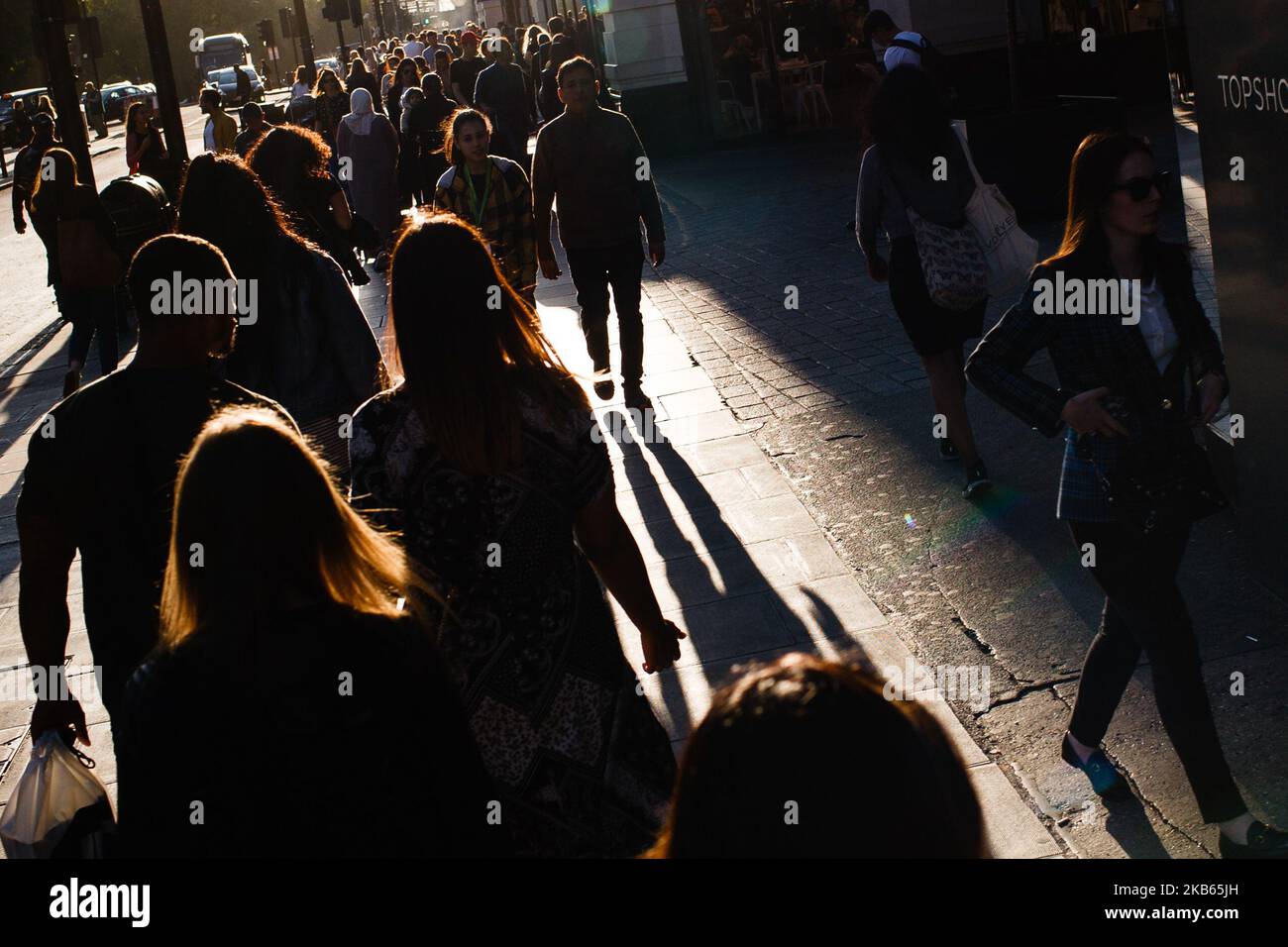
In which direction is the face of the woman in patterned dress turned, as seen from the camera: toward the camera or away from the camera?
away from the camera

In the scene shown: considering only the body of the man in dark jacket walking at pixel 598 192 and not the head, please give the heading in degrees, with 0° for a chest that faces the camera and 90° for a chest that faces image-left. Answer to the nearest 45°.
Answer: approximately 0°

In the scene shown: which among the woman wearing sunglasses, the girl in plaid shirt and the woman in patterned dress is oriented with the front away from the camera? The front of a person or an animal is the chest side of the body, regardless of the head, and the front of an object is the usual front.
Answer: the woman in patterned dress

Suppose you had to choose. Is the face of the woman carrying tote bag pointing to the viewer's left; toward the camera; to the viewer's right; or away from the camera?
away from the camera

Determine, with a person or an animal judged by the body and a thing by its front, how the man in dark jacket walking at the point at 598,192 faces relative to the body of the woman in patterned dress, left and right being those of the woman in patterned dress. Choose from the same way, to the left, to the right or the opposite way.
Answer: the opposite way

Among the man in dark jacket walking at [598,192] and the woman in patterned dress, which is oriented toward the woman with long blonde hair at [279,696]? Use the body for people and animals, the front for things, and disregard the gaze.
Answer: the man in dark jacket walking

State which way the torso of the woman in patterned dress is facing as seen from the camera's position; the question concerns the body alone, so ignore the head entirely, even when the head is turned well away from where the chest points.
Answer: away from the camera

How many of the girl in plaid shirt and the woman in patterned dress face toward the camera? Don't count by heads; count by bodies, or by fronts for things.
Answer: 1

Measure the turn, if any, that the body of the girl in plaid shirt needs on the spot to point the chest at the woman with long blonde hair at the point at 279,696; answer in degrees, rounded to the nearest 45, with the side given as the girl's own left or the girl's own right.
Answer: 0° — they already face them

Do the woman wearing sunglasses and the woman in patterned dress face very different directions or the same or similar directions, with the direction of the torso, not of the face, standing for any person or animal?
very different directions

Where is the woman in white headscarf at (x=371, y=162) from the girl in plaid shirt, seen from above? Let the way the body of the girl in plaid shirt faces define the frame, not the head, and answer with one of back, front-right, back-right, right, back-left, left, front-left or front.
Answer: back

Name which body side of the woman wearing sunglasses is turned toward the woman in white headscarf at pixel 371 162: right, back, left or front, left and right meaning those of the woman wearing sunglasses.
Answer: back

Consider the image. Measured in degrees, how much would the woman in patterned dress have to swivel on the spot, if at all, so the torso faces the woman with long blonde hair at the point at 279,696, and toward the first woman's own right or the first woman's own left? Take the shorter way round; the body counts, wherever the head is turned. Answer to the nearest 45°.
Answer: approximately 180°
